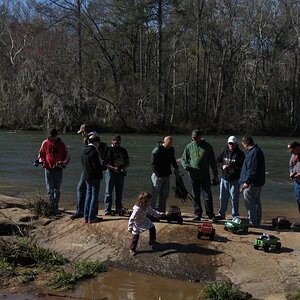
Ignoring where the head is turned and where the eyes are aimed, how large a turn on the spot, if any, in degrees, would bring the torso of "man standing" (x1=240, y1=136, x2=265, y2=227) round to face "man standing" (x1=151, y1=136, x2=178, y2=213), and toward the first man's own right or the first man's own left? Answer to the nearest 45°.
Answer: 0° — they already face them

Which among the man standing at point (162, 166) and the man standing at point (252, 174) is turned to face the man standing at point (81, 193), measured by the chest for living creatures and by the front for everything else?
the man standing at point (252, 174)

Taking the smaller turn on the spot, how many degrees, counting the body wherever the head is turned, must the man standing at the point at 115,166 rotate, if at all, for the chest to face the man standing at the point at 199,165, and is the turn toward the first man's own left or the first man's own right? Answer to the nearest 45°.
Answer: approximately 90° to the first man's own left

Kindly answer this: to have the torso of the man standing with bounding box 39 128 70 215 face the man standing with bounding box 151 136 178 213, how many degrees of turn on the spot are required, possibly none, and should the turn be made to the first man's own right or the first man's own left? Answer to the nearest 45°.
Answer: approximately 45° to the first man's own left

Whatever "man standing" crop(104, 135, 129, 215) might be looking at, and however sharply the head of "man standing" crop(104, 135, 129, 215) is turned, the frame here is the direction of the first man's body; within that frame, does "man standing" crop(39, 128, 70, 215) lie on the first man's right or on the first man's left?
on the first man's right

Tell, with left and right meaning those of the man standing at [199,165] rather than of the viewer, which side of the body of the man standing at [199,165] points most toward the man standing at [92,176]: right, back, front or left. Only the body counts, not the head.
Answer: right

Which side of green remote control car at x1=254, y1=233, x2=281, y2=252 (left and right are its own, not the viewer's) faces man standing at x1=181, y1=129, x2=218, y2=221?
right

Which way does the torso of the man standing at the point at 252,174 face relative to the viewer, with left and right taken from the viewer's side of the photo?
facing to the left of the viewer
